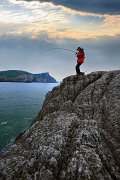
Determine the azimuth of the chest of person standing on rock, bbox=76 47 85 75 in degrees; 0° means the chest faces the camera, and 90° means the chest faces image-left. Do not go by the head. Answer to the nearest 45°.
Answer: approximately 90°
